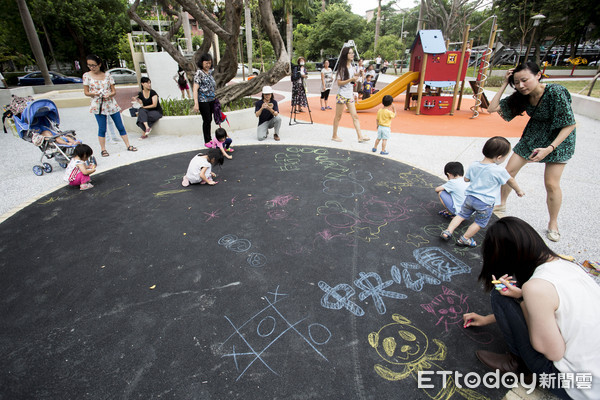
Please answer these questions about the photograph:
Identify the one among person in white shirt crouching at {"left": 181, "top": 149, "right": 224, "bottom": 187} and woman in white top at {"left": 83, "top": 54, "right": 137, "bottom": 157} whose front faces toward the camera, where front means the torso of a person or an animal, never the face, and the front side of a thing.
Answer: the woman in white top

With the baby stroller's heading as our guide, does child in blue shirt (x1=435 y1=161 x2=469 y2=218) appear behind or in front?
in front

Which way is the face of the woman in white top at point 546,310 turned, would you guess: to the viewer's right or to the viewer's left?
to the viewer's left

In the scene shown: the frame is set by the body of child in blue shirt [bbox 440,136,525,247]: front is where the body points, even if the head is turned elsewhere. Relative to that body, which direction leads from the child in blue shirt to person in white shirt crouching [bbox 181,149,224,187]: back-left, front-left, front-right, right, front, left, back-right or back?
back-left

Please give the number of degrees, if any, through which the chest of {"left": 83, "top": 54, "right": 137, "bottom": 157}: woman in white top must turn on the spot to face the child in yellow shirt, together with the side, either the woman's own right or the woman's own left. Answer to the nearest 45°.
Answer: approximately 45° to the woman's own left

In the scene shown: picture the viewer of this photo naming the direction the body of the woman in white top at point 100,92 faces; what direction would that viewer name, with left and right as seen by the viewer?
facing the viewer

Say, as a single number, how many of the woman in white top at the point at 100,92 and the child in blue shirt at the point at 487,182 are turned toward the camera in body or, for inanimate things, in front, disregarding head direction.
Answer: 1

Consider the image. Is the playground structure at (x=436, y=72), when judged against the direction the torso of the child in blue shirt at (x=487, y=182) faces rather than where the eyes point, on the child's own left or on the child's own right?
on the child's own left

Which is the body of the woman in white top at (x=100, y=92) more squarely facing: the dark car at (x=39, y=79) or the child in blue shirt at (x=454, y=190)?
the child in blue shirt

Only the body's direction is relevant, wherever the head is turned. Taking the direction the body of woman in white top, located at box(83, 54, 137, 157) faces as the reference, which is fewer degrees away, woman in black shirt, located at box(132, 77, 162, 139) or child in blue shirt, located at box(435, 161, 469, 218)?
the child in blue shirt

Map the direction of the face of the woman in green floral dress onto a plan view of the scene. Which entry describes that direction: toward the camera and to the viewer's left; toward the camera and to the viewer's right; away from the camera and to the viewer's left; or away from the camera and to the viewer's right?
toward the camera and to the viewer's left

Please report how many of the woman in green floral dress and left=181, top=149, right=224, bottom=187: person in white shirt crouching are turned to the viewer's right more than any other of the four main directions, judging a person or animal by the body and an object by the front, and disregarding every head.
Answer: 1

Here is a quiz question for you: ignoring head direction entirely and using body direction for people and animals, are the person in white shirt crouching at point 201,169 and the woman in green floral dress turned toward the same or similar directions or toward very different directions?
very different directions

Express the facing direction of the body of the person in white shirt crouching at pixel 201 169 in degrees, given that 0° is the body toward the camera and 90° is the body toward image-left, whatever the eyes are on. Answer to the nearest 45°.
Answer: approximately 270°

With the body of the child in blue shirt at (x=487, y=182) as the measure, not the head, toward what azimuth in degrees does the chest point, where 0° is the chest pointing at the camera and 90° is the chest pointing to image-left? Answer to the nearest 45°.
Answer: approximately 225°

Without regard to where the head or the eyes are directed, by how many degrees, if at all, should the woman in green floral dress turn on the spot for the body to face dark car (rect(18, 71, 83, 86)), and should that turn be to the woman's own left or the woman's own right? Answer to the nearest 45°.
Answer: approximately 45° to the woman's own right
